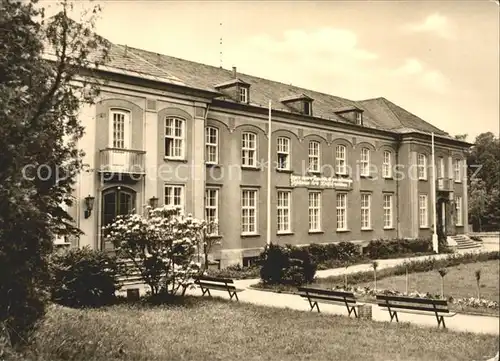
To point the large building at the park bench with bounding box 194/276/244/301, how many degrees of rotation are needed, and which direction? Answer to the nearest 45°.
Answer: approximately 45° to its right

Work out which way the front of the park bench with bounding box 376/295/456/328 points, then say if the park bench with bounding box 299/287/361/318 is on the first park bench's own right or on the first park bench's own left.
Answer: on the first park bench's own left

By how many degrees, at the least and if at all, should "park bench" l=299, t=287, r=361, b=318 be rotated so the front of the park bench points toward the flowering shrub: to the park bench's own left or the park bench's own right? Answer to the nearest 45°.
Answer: approximately 135° to the park bench's own left

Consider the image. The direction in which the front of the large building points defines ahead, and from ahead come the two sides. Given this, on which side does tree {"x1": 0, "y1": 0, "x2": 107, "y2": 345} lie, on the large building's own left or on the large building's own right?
on the large building's own right

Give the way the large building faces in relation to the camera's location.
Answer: facing the viewer and to the right of the viewer

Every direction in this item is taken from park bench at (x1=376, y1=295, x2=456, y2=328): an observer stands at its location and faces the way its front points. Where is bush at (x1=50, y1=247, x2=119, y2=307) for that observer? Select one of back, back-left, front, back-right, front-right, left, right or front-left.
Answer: back-left

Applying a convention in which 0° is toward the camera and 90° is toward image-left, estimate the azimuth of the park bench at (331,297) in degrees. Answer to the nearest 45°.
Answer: approximately 225°

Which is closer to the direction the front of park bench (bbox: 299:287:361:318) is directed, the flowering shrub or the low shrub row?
the low shrub row

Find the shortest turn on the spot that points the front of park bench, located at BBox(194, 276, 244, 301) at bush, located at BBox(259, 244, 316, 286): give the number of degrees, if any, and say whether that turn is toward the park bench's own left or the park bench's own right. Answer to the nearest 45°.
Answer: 0° — it already faces it

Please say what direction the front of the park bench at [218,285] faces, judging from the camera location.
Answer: facing away from the viewer and to the right of the viewer

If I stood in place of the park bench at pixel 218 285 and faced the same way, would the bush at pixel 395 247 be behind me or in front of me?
in front
